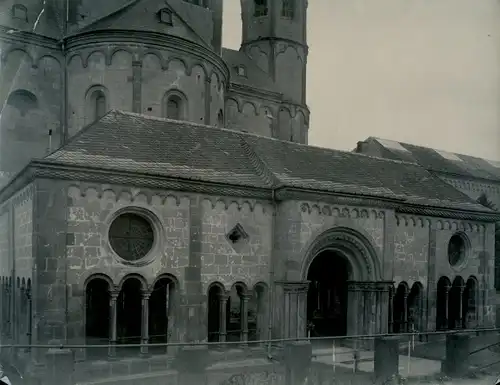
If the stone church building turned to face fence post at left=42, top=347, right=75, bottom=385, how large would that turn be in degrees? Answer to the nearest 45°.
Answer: approximately 45° to its right

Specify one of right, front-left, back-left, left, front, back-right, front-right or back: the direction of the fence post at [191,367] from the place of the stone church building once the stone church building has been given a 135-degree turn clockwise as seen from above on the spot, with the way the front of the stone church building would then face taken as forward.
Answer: left

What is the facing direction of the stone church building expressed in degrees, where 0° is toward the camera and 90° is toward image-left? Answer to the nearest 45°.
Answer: approximately 315°
